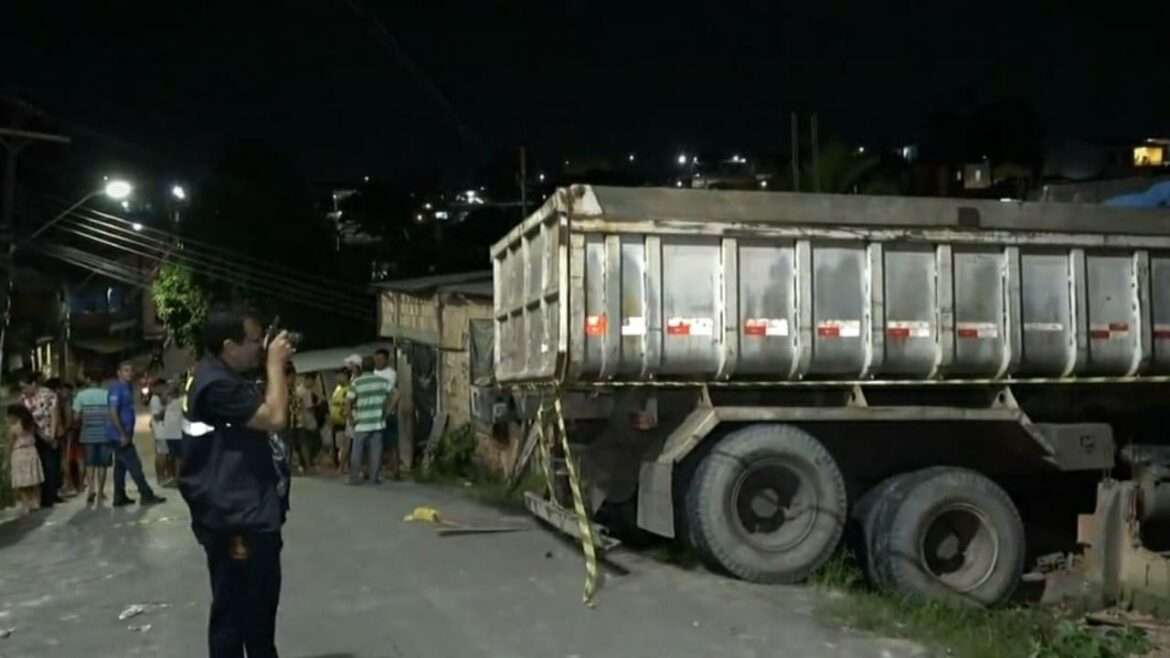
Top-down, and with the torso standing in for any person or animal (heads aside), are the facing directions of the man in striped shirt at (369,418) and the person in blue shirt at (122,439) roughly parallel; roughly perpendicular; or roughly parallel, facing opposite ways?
roughly perpendicular

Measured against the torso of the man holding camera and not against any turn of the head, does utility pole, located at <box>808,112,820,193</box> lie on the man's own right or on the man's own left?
on the man's own left

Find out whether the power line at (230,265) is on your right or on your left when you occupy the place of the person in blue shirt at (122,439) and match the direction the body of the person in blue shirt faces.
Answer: on your left

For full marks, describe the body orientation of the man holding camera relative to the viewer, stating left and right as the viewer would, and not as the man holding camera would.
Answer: facing to the right of the viewer

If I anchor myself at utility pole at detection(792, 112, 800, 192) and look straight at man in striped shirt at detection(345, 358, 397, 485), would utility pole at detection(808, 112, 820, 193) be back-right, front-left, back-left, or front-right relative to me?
back-left

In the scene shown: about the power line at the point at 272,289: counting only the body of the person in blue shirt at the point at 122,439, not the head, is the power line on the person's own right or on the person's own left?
on the person's own left

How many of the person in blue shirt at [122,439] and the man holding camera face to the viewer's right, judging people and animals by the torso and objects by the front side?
2

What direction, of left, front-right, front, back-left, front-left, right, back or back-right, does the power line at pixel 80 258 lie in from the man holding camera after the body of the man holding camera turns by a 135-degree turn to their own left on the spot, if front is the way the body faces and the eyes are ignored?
front-right

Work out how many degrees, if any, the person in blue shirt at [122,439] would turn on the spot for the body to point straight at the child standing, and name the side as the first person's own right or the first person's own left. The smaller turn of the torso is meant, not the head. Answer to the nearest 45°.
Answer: approximately 180°

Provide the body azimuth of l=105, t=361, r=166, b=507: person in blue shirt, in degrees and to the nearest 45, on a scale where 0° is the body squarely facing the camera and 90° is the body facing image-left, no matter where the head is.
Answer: approximately 270°
